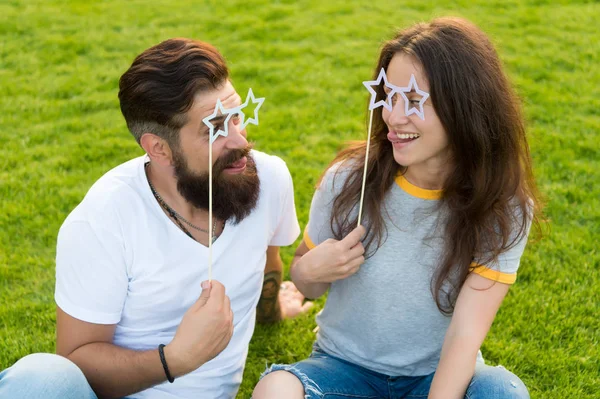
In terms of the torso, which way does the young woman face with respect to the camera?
toward the camera

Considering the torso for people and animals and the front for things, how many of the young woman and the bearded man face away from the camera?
0

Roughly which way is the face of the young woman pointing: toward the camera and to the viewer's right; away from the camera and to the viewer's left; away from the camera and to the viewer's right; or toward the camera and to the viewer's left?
toward the camera and to the viewer's left

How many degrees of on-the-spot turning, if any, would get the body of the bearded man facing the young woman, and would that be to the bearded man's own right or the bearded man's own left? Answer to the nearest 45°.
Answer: approximately 45° to the bearded man's own left

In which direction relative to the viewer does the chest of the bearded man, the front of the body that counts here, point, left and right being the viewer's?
facing the viewer and to the right of the viewer

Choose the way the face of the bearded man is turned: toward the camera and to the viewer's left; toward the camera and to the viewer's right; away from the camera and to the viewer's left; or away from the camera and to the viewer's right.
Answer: toward the camera and to the viewer's right

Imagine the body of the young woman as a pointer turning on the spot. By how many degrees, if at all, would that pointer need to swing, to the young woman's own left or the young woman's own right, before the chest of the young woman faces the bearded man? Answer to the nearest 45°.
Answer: approximately 90° to the young woman's own right
